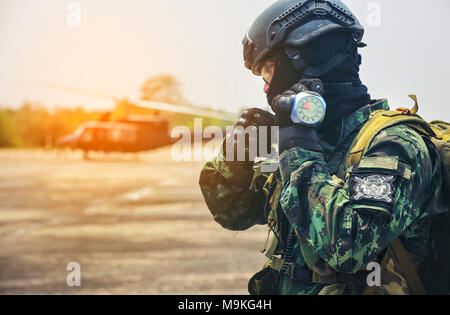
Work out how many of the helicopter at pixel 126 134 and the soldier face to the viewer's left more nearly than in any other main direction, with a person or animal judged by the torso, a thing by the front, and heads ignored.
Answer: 2

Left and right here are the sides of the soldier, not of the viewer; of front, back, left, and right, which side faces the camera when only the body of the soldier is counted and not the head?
left

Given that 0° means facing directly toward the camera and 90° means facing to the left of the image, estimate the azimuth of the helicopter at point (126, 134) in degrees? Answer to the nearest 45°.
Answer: approximately 90°

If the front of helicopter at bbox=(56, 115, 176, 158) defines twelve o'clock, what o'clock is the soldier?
The soldier is roughly at 9 o'clock from the helicopter.

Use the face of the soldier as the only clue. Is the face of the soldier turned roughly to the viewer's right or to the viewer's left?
to the viewer's left
